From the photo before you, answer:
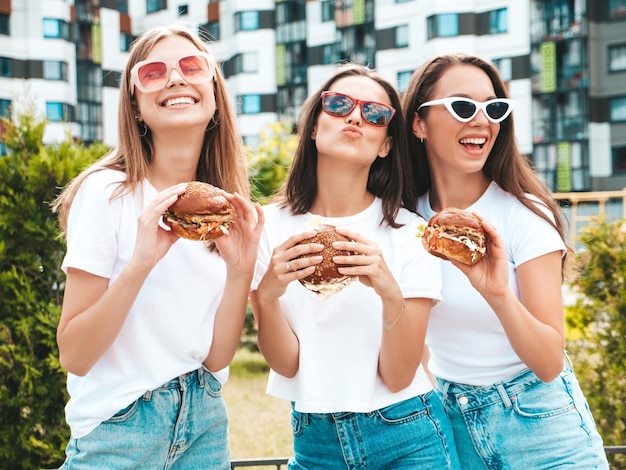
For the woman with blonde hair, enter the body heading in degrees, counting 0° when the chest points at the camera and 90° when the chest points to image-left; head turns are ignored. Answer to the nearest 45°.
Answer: approximately 315°

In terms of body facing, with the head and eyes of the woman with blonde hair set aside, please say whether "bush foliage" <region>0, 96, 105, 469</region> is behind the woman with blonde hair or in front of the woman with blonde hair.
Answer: behind

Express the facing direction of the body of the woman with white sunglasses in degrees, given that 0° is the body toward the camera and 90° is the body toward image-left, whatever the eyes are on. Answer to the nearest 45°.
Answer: approximately 45°

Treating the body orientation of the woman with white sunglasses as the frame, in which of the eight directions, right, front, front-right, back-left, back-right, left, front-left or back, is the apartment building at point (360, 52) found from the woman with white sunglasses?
back-right

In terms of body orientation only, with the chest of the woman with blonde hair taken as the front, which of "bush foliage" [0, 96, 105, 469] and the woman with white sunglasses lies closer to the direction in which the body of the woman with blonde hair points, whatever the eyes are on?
the woman with white sunglasses

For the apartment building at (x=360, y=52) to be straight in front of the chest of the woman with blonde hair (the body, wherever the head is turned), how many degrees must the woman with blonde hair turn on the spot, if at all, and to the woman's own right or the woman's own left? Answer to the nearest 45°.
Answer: approximately 135° to the woman's own left

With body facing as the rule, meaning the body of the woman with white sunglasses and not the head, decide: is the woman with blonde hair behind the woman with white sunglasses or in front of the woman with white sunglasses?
in front

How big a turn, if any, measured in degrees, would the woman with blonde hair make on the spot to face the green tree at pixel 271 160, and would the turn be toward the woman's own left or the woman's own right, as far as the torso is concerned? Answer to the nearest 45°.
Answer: approximately 135° to the woman's own left
